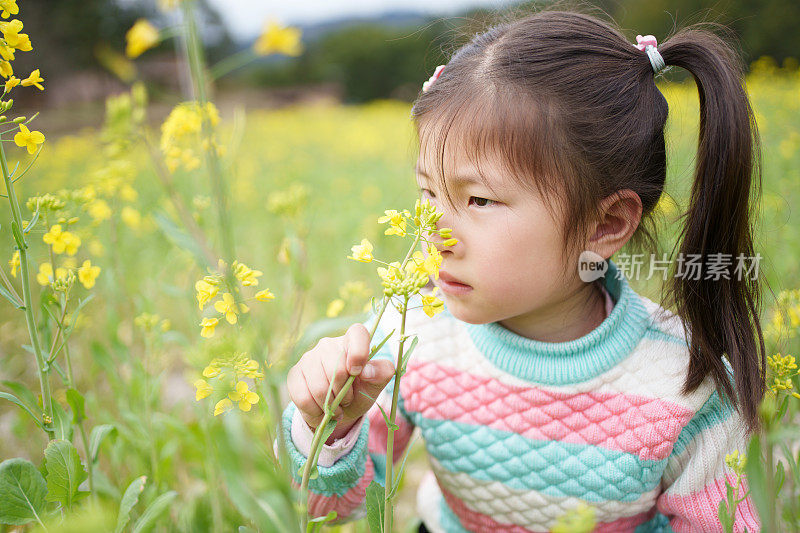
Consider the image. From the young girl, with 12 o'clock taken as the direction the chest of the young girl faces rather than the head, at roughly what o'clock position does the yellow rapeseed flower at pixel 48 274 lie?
The yellow rapeseed flower is roughly at 1 o'clock from the young girl.

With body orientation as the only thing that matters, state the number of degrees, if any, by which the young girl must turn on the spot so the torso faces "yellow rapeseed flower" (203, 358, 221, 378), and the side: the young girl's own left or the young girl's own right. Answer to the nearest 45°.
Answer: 0° — they already face it

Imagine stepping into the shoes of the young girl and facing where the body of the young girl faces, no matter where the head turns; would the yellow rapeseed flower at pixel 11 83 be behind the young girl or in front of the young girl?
in front

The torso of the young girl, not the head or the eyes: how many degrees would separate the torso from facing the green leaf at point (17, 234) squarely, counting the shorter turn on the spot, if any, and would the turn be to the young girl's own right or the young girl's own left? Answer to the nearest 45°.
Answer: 0° — they already face it
